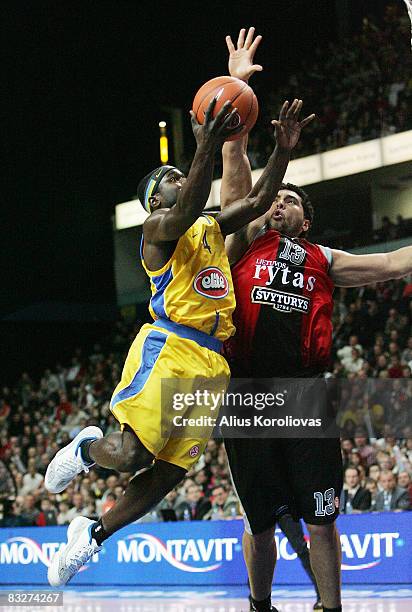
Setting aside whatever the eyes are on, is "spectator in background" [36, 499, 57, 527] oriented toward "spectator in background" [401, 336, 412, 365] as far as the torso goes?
no

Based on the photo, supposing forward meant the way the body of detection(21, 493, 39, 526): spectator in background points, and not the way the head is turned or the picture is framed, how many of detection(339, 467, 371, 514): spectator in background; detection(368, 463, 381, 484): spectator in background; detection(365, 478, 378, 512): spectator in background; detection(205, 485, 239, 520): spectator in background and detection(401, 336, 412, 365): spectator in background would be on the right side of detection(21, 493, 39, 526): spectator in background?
0

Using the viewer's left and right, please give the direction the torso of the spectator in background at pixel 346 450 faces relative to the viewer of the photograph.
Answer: facing the viewer

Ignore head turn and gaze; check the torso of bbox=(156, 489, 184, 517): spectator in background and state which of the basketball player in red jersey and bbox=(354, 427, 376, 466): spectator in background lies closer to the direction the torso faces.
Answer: the basketball player in red jersey

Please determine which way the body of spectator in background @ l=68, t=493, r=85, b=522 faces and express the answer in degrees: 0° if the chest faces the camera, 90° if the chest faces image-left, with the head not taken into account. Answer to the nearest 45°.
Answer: approximately 0°

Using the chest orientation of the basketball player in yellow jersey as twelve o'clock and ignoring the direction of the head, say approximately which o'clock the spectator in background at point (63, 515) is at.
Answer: The spectator in background is roughly at 7 o'clock from the basketball player in yellow jersey.

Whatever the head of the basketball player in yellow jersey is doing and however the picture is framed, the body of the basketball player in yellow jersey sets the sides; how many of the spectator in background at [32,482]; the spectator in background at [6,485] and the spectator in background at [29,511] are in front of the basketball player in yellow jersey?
0

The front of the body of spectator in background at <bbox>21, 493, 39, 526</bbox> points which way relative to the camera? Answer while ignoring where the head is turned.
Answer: toward the camera

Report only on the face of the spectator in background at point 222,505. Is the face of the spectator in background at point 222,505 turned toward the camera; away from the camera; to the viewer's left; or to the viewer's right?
toward the camera

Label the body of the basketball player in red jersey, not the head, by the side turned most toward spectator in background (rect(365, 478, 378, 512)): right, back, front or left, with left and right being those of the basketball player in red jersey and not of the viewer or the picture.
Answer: back

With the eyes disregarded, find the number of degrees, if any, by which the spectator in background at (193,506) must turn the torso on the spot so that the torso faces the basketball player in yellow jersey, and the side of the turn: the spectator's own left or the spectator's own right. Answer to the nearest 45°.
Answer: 0° — they already face them

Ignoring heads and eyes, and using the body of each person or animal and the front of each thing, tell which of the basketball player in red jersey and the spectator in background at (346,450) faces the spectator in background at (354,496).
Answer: the spectator in background at (346,450)

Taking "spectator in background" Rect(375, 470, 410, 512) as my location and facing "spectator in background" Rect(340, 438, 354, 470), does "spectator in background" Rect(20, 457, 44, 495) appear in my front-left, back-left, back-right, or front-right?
front-left

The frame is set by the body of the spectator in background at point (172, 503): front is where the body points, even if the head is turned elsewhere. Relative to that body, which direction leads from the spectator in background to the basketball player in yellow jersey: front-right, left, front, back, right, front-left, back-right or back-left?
front

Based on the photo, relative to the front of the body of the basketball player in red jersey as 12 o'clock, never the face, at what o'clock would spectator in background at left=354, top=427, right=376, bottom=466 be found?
The spectator in background is roughly at 6 o'clock from the basketball player in red jersey.

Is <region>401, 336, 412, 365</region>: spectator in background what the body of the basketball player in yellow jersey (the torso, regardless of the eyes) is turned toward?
no
